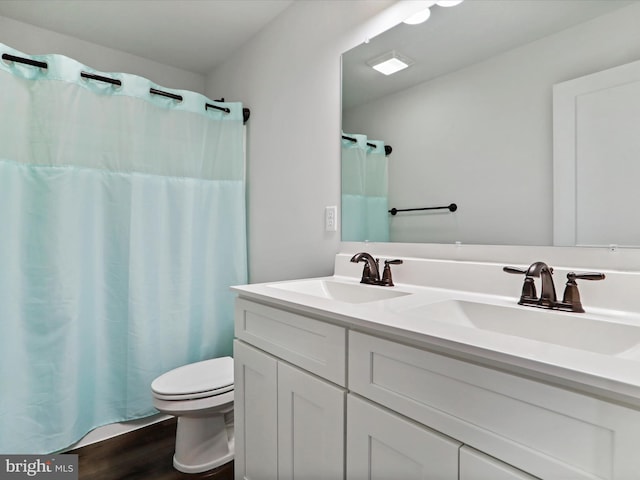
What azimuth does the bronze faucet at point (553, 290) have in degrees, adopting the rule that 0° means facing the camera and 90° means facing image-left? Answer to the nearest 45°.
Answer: approximately 45°

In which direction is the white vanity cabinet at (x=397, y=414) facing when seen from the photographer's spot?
facing the viewer and to the left of the viewer

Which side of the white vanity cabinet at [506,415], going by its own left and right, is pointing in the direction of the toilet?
right

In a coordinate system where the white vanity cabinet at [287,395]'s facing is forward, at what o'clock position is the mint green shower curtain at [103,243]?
The mint green shower curtain is roughly at 3 o'clock from the white vanity cabinet.

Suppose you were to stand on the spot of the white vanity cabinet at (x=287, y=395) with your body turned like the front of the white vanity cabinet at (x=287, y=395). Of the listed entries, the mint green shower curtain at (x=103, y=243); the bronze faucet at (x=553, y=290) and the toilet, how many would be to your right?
2

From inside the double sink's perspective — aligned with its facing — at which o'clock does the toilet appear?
The toilet is roughly at 2 o'clock from the double sink.

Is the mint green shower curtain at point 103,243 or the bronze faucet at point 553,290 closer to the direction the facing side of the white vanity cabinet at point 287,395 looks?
the mint green shower curtain

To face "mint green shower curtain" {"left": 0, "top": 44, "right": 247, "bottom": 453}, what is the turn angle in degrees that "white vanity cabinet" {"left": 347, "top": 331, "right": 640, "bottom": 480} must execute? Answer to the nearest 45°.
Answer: approximately 45° to its right

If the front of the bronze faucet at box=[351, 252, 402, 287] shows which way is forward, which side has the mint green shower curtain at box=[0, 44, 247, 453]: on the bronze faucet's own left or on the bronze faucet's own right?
on the bronze faucet's own right
